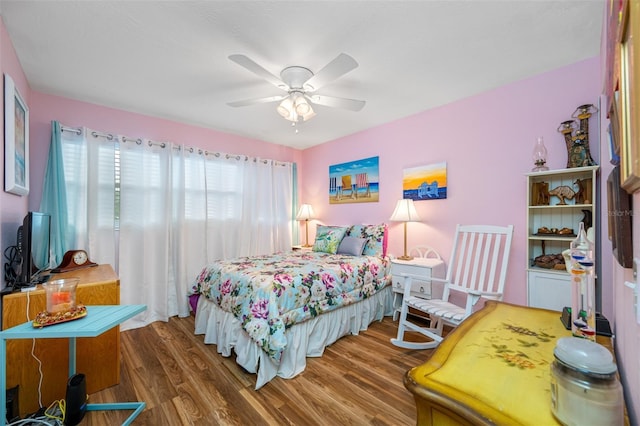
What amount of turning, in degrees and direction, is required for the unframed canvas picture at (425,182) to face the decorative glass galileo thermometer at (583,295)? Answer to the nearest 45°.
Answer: approximately 45° to its left

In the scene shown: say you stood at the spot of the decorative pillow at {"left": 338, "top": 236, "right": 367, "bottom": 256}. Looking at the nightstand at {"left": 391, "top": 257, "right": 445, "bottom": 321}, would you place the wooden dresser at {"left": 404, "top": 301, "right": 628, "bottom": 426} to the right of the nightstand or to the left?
right

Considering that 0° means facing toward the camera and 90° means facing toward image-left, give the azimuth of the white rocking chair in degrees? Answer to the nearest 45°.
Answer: approximately 45°

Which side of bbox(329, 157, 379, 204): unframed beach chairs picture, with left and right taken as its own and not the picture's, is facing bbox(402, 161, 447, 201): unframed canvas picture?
left

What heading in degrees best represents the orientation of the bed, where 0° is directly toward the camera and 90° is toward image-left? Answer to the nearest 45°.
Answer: approximately 45°

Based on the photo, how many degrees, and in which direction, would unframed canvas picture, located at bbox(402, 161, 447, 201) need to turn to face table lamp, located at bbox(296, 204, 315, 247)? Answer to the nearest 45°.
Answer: approximately 45° to its right

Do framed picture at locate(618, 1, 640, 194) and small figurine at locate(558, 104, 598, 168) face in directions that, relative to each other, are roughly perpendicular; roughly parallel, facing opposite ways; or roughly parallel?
roughly perpendicular

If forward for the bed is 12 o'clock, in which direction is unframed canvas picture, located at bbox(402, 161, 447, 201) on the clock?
The unframed canvas picture is roughly at 7 o'clock from the bed.

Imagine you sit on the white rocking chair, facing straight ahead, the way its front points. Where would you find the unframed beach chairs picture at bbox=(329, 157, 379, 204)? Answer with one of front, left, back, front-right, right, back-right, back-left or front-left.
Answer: right

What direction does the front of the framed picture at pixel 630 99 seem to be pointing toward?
to the viewer's left

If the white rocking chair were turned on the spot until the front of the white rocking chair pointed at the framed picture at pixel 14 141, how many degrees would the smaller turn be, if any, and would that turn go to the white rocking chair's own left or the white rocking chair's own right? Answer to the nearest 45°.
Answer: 0° — it already faces it

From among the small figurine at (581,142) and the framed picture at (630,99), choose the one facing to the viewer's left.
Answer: the framed picture
